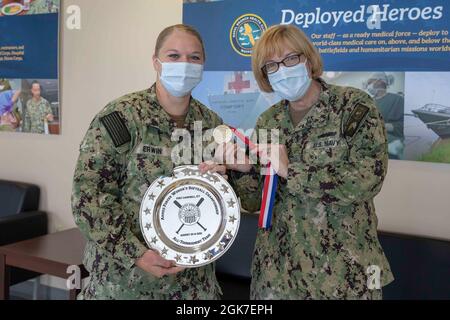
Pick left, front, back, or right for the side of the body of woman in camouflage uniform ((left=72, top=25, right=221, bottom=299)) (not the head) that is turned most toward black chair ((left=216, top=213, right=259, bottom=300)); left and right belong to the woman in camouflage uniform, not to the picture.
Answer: left

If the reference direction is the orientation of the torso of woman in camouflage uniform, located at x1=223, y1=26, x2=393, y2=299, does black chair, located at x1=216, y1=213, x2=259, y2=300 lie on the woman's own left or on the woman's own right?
on the woman's own right

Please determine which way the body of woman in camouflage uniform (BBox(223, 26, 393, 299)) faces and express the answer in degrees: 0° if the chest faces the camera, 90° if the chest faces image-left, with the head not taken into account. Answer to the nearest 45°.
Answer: approximately 45°

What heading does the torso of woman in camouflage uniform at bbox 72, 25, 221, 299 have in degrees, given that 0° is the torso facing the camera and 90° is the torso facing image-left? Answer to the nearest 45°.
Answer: approximately 315°

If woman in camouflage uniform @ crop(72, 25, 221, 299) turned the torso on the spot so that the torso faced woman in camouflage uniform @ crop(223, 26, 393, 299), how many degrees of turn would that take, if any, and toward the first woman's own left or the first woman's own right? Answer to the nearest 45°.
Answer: approximately 45° to the first woman's own left

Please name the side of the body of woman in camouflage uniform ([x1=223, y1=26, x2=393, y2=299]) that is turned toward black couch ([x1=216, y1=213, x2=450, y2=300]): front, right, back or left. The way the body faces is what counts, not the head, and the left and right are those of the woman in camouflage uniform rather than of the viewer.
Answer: back

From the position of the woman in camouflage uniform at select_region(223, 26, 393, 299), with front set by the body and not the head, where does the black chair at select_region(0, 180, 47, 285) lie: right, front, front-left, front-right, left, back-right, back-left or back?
right

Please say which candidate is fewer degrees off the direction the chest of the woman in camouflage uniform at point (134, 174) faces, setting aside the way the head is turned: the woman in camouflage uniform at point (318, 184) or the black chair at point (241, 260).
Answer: the woman in camouflage uniform

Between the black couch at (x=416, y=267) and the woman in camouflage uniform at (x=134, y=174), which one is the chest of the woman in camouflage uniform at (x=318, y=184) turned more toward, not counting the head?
the woman in camouflage uniform
